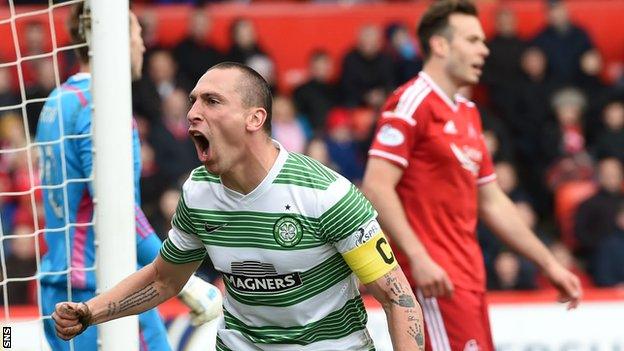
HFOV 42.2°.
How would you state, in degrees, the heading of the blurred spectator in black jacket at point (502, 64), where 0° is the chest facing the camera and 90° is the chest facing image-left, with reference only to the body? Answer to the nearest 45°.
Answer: approximately 0°

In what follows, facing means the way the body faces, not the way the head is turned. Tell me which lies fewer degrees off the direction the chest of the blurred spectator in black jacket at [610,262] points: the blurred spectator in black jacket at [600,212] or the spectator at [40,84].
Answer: the spectator

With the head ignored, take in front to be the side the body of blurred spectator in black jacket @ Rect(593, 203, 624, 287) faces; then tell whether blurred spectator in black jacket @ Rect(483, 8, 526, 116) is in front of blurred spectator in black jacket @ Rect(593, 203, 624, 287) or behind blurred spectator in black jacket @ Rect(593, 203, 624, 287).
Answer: behind

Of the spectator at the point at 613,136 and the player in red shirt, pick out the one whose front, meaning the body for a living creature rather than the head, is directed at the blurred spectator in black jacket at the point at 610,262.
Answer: the spectator

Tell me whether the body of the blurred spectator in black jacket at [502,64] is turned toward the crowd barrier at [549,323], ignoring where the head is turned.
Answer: yes

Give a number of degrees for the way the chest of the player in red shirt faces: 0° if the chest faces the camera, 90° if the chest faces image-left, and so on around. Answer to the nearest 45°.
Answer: approximately 315°
